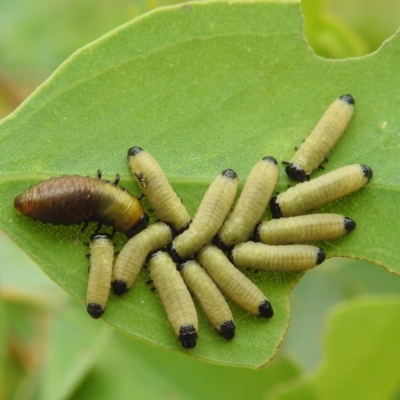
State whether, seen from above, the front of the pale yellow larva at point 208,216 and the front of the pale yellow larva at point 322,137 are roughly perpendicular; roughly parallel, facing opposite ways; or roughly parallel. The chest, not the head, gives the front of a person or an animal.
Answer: roughly parallel

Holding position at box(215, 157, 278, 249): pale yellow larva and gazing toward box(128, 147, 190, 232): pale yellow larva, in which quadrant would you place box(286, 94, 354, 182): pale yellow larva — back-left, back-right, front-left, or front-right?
back-right

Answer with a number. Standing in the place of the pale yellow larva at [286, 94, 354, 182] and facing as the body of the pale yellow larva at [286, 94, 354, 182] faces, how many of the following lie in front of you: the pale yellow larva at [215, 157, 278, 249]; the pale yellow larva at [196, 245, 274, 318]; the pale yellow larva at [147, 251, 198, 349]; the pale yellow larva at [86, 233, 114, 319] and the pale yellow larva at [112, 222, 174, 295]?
5

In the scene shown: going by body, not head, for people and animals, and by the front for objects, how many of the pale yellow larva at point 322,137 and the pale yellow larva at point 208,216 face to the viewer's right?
0

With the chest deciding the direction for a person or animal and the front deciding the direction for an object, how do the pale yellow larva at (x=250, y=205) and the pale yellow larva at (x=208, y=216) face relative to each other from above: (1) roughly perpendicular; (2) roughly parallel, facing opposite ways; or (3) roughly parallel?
roughly parallel
